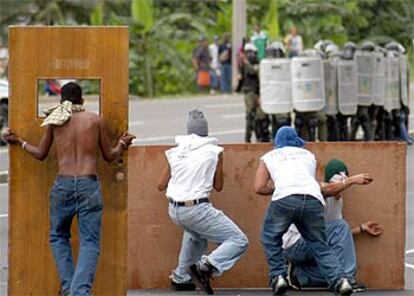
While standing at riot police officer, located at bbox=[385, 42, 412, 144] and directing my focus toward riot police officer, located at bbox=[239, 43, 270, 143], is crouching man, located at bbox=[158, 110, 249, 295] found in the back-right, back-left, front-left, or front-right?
front-left

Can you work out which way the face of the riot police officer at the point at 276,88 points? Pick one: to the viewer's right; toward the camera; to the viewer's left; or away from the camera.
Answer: toward the camera

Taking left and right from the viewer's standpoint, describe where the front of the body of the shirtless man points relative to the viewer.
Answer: facing away from the viewer

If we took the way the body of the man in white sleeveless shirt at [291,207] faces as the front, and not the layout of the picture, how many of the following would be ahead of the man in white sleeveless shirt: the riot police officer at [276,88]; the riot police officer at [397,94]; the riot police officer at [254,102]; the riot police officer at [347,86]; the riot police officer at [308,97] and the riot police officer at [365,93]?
6

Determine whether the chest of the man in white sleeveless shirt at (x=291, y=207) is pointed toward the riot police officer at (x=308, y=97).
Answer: yes

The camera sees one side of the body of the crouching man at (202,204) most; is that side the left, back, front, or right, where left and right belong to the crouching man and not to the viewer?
back

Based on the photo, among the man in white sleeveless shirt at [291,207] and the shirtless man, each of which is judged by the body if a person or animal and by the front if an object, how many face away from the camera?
2

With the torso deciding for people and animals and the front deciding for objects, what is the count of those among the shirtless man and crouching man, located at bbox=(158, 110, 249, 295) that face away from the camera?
2

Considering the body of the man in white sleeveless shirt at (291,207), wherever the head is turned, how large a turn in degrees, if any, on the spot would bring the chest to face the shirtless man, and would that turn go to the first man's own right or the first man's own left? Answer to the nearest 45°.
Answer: approximately 135° to the first man's own left

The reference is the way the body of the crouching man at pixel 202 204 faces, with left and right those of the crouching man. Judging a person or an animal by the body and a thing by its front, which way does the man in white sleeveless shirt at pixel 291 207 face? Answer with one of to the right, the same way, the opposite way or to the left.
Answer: the same way

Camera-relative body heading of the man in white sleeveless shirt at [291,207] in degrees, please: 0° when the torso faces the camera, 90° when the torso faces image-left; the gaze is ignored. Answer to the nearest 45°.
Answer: approximately 180°

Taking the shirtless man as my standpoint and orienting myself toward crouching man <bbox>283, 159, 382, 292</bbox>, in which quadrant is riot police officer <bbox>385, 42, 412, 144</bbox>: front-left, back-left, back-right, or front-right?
front-left

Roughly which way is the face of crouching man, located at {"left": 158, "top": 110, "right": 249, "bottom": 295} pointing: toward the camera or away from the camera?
away from the camera

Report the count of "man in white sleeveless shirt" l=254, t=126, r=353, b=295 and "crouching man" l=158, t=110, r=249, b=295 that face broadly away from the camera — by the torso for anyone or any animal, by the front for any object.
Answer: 2

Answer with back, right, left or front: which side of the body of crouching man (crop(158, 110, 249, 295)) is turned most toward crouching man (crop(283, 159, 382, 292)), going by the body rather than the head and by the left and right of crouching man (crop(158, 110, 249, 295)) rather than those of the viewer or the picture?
right

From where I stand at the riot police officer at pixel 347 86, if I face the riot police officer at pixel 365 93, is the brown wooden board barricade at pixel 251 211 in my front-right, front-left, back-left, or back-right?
back-right
